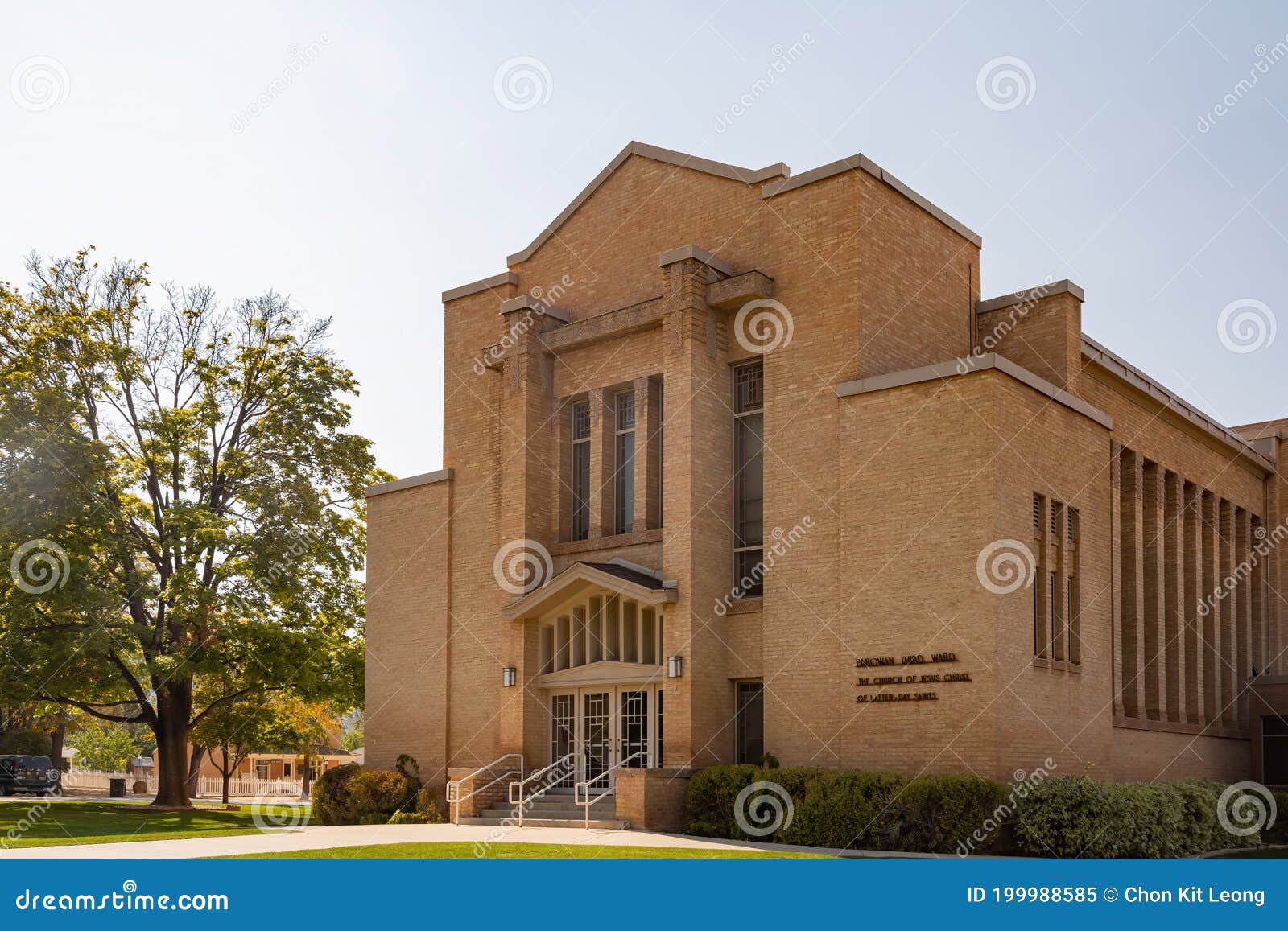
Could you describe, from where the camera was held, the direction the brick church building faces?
facing the viewer and to the left of the viewer

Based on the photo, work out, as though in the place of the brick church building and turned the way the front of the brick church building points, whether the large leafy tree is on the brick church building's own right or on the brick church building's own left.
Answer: on the brick church building's own right
